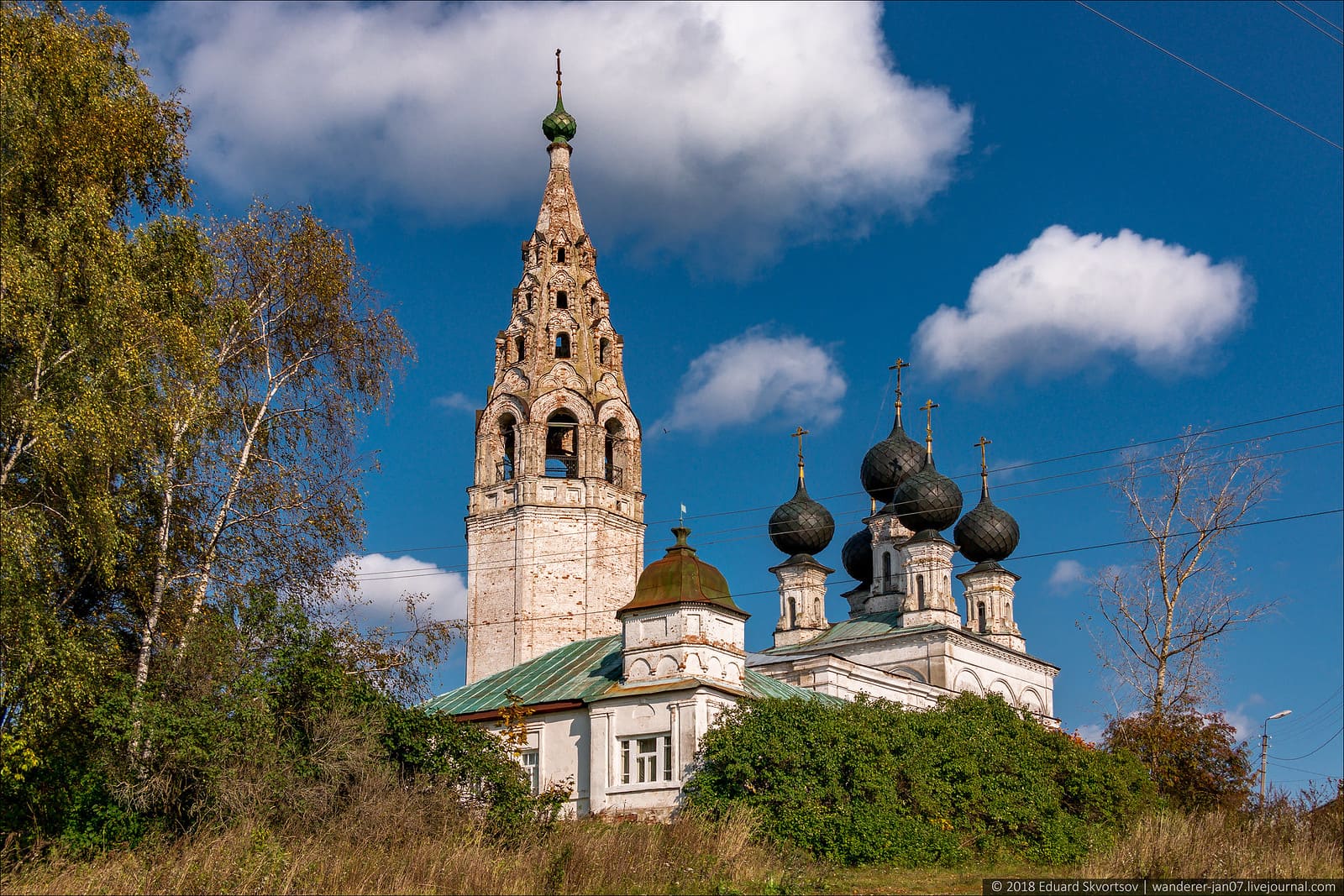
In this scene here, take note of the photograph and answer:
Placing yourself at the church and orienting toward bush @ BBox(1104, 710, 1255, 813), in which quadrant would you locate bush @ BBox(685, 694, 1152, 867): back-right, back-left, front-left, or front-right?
front-right

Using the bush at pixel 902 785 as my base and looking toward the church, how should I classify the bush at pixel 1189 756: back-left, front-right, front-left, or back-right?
front-right

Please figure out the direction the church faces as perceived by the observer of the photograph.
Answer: facing the viewer and to the left of the viewer

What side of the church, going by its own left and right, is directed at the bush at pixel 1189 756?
left

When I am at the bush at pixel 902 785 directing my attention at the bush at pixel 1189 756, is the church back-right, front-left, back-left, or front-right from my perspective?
front-left

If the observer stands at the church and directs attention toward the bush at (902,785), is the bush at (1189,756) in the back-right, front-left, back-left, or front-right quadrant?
front-left
